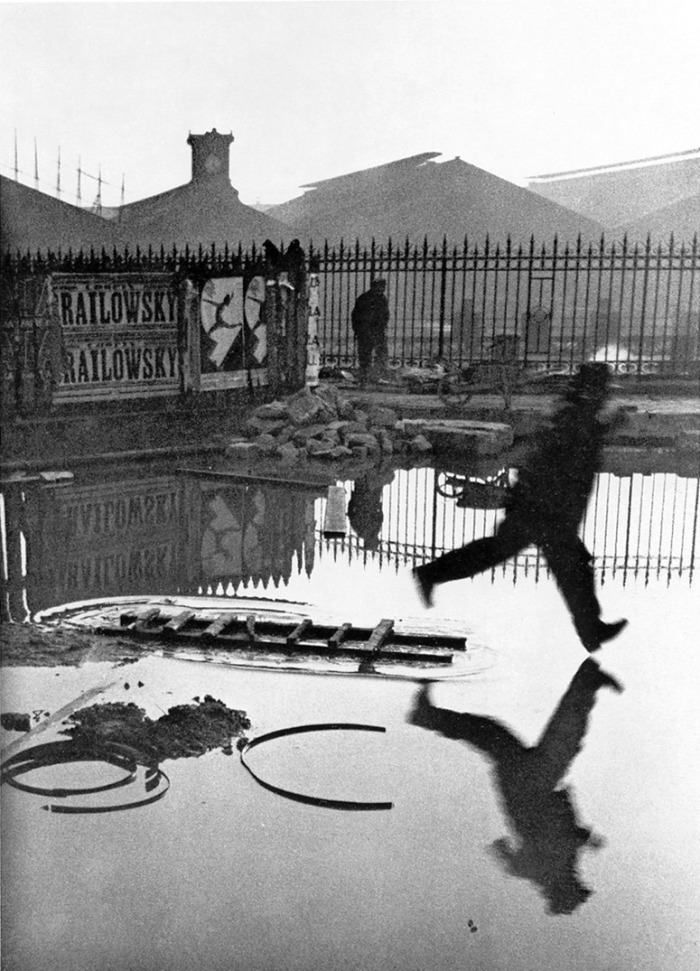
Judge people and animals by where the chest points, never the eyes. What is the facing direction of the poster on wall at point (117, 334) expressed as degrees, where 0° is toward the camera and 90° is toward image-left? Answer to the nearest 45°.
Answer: approximately 0°

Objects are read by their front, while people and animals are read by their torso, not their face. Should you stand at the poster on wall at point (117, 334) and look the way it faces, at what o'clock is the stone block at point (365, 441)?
The stone block is roughly at 10 o'clock from the poster on wall.

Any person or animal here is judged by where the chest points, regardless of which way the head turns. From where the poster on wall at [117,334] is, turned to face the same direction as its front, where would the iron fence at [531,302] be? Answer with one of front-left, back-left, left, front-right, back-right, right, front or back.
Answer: front-left

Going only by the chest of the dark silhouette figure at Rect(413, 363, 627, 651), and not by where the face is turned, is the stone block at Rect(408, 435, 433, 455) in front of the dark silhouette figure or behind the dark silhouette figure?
behind

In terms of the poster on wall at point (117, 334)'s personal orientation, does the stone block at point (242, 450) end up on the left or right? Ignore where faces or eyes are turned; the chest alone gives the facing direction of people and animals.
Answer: on its left

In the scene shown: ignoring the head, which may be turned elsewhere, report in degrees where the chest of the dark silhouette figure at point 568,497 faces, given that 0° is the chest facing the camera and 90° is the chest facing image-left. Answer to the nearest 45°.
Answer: approximately 270°

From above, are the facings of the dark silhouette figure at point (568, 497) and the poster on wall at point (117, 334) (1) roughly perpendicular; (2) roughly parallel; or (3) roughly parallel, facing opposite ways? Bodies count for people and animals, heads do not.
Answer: roughly perpendicular

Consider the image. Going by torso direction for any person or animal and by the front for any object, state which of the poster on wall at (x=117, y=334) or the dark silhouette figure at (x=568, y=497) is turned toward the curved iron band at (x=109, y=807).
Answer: the poster on wall

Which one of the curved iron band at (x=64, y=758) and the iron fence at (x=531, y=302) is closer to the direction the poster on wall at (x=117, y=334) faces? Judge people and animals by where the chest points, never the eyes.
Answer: the curved iron band

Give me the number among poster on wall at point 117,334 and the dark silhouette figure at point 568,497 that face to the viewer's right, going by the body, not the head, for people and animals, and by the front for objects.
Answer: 1

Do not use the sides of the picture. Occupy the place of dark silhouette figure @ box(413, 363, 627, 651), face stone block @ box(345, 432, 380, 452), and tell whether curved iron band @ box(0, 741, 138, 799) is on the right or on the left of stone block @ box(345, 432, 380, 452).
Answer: left
